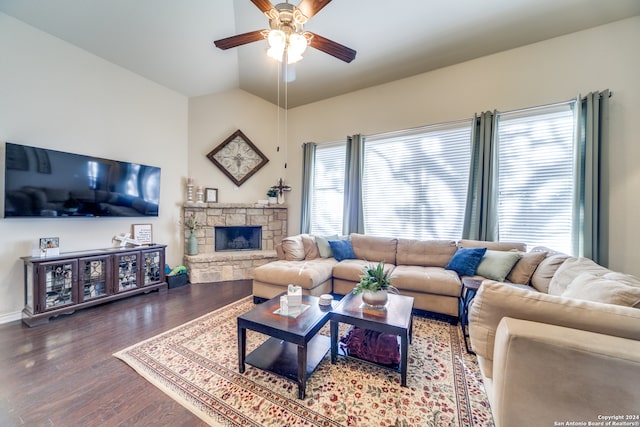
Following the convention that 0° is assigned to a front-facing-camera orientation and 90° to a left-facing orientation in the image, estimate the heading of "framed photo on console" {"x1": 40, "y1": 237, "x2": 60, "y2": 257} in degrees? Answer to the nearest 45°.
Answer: approximately 315°

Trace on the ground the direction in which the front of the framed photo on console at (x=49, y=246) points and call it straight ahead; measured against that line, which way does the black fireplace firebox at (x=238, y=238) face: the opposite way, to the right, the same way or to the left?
to the right

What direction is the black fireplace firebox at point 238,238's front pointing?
toward the camera

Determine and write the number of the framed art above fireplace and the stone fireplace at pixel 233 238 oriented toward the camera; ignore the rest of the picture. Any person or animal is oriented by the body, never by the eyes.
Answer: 2

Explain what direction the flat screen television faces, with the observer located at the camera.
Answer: facing the viewer and to the right of the viewer

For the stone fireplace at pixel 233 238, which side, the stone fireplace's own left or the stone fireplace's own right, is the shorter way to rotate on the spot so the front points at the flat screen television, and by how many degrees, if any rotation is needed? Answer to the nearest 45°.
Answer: approximately 45° to the stone fireplace's own right

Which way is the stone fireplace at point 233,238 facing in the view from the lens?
facing the viewer

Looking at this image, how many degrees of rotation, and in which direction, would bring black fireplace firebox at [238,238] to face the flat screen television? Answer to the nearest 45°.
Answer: approximately 45° to its right

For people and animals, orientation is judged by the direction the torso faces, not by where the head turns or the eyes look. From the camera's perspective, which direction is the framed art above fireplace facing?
toward the camera

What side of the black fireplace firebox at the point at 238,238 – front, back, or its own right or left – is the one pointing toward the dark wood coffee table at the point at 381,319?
front

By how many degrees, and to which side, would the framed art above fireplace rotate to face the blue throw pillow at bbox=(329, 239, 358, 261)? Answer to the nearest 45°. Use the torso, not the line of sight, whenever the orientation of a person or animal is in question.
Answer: approximately 45° to its left

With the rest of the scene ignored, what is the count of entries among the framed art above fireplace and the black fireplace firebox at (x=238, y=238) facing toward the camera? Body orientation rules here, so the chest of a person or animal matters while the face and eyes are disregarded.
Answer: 2
